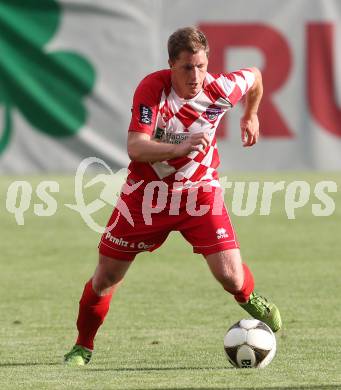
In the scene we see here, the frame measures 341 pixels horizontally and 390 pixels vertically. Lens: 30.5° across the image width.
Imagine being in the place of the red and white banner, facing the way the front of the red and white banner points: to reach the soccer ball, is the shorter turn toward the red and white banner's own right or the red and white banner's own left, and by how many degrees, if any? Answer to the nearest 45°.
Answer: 0° — it already faces it

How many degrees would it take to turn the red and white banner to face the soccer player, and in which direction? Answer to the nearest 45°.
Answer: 0° — it already faces them

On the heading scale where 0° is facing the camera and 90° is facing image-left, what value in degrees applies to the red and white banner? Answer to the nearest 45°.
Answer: approximately 0°
